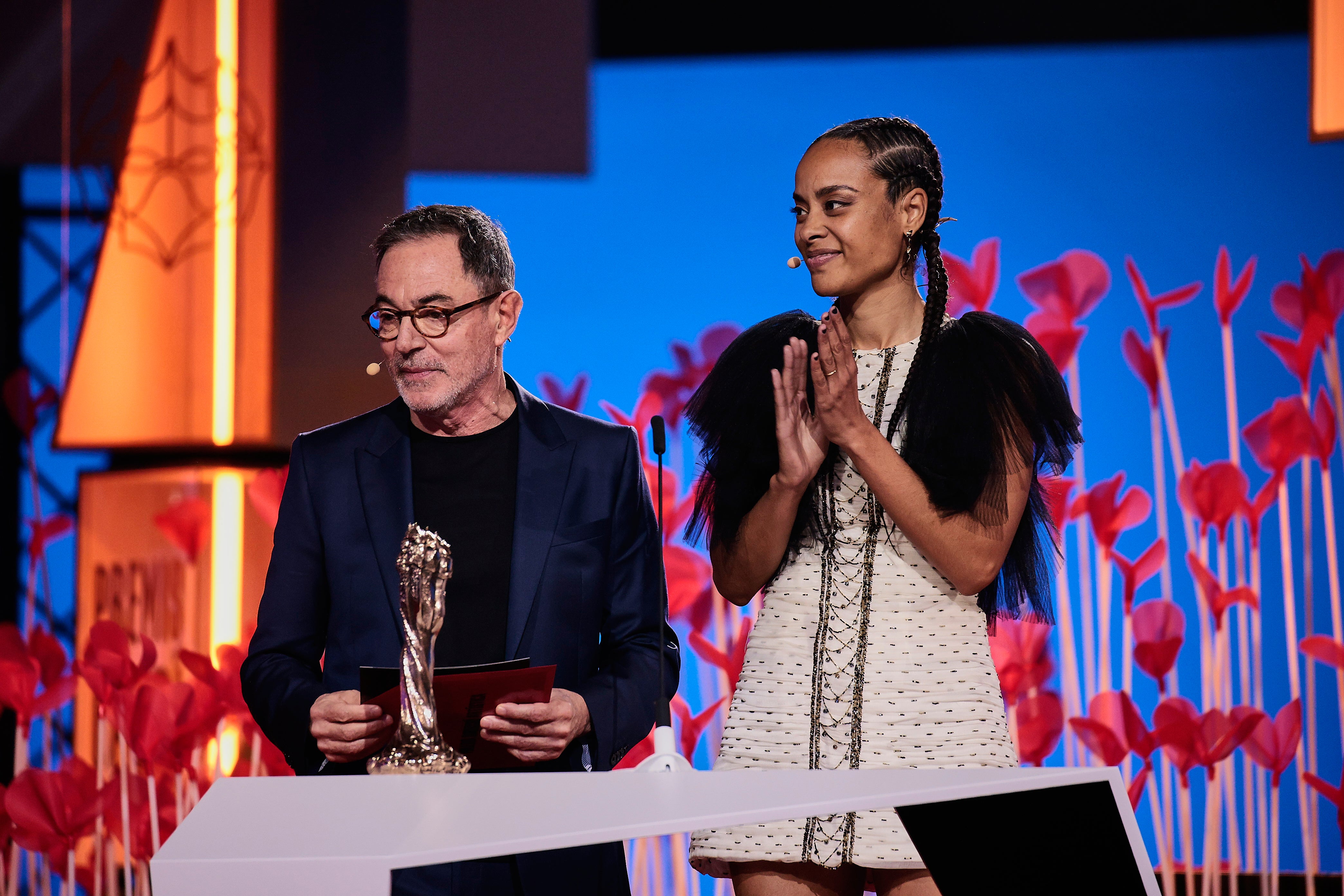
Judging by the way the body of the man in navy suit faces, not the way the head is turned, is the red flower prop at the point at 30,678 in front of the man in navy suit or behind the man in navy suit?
behind

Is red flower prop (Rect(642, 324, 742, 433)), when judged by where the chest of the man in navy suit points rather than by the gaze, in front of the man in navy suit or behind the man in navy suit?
behind

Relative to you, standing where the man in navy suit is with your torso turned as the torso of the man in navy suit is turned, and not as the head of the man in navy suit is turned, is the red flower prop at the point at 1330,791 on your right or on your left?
on your left

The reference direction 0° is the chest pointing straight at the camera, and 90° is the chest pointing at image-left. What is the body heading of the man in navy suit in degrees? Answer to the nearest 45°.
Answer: approximately 0°

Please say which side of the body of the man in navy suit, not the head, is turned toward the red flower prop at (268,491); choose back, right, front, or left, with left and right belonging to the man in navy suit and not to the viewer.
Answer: back

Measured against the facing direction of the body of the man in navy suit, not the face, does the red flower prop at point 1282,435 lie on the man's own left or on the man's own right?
on the man's own left

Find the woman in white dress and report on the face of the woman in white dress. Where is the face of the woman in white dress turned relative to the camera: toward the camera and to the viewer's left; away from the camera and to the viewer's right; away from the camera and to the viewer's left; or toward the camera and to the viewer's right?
toward the camera and to the viewer's left

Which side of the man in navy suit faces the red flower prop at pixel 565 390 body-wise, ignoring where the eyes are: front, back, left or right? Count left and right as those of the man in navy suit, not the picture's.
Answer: back
